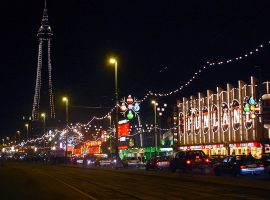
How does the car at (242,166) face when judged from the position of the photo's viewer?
facing away from the viewer and to the left of the viewer

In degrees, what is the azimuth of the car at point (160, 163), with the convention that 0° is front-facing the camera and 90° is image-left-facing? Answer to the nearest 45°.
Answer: approximately 135°

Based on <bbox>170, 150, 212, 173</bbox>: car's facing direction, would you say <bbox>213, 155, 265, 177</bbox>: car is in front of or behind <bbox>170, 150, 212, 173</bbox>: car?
behind

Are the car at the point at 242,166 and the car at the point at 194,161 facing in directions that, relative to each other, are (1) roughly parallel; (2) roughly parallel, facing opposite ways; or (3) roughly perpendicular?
roughly parallel

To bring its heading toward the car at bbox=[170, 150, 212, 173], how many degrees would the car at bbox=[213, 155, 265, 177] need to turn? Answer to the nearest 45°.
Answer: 0° — it already faces it

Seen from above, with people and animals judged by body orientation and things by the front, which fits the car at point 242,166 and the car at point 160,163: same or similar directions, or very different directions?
same or similar directions

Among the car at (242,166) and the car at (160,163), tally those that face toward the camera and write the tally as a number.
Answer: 0

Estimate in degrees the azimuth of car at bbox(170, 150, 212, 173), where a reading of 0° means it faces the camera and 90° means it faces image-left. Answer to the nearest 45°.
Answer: approximately 135°
